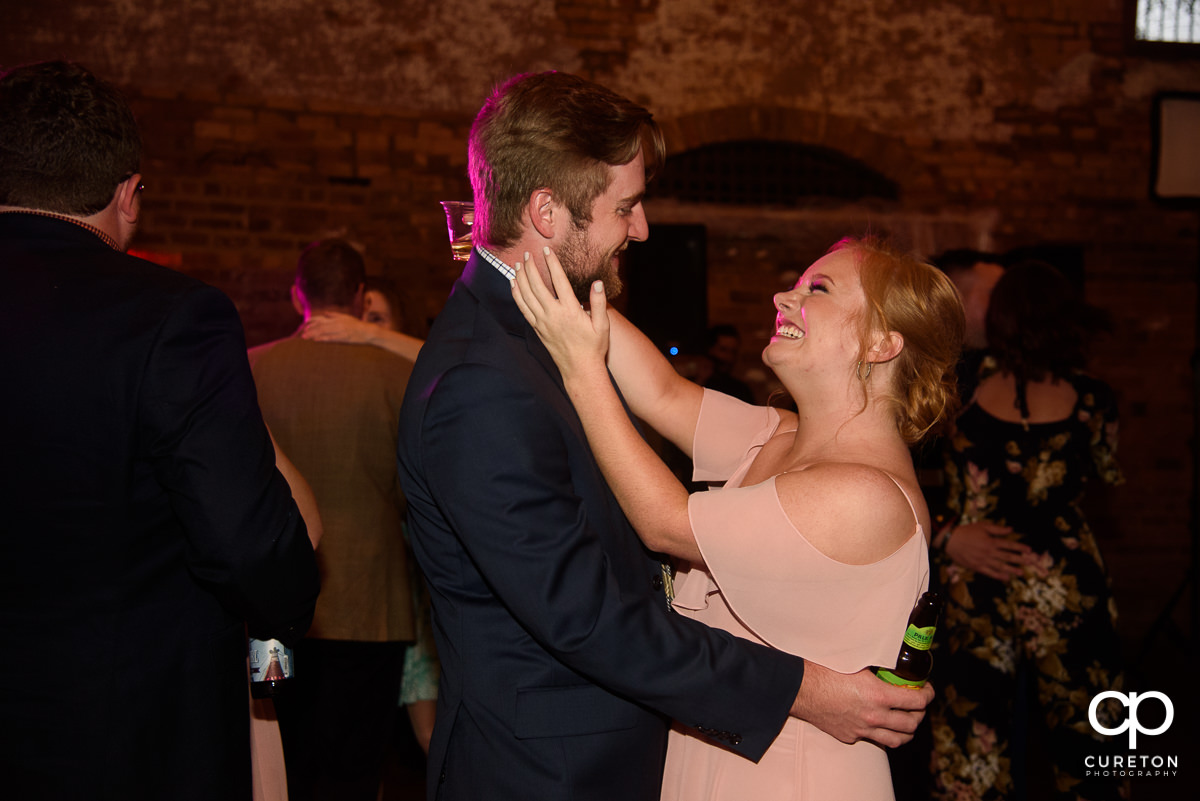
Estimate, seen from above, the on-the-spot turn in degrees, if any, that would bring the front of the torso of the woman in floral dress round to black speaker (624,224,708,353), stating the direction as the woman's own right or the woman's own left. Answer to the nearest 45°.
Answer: approximately 45° to the woman's own left

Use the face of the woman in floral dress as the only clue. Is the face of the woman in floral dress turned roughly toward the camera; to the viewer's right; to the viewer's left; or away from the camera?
away from the camera

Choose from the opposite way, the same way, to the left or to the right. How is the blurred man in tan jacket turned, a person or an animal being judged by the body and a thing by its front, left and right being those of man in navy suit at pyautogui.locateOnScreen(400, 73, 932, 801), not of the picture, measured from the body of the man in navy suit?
to the left

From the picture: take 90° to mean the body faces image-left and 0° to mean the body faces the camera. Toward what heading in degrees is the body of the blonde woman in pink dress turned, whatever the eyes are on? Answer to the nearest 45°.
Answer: approximately 90°

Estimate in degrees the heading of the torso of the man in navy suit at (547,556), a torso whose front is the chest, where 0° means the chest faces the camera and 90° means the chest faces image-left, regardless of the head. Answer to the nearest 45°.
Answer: approximately 270°

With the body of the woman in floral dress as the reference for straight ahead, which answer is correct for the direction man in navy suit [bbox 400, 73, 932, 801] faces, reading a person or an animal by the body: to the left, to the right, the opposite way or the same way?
to the right

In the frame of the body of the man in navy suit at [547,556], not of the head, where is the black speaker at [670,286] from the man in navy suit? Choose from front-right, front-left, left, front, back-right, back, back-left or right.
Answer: left

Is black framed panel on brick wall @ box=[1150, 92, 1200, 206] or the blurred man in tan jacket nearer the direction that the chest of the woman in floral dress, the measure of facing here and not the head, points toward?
the black framed panel on brick wall

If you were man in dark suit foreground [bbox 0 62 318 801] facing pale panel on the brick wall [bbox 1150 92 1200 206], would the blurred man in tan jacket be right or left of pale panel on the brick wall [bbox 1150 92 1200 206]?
left

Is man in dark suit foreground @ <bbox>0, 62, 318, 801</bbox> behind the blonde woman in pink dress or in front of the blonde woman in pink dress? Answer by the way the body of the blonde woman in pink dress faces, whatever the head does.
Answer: in front

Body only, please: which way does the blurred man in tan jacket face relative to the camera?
away from the camera

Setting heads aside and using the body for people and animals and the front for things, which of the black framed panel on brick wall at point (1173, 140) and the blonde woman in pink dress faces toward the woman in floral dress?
the black framed panel on brick wall

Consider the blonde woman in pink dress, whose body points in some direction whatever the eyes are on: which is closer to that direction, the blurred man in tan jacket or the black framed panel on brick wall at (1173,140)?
the blurred man in tan jacket

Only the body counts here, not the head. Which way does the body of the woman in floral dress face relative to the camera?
away from the camera

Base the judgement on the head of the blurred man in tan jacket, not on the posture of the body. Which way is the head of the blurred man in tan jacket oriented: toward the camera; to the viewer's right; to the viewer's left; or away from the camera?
away from the camera

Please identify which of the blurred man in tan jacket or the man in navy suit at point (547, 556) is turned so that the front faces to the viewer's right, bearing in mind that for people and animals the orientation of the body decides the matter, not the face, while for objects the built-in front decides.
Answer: the man in navy suit

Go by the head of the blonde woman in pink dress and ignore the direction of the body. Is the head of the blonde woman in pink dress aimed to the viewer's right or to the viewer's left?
to the viewer's left

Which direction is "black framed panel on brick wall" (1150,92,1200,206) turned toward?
toward the camera
